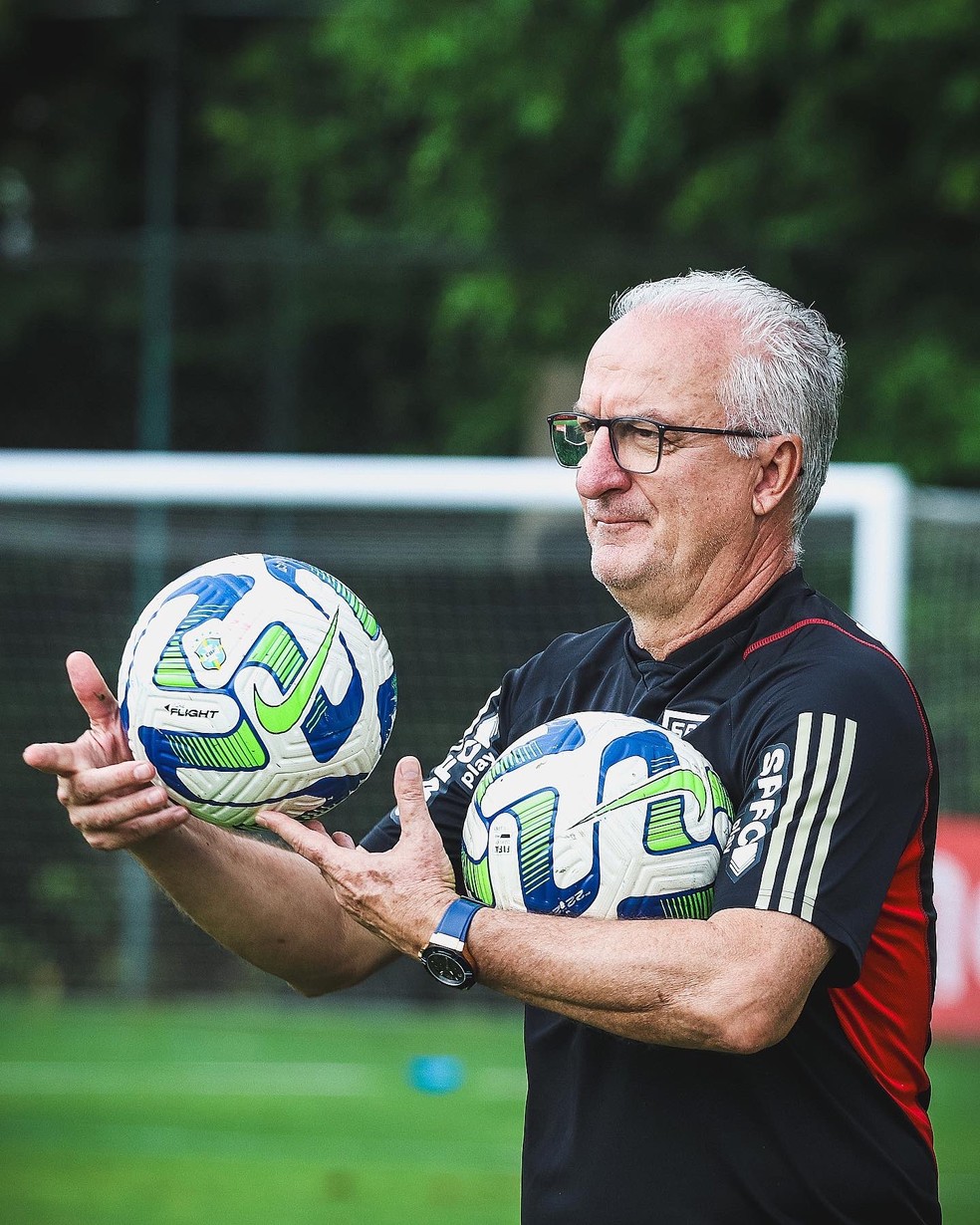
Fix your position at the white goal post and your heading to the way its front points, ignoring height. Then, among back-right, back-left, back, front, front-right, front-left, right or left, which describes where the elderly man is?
front

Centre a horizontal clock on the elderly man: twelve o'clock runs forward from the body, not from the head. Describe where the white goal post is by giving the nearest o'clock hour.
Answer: The white goal post is roughly at 4 o'clock from the elderly man.

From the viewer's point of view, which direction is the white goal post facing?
toward the camera

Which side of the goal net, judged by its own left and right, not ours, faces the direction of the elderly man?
front

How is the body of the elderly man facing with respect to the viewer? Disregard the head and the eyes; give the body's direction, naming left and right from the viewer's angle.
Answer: facing the viewer and to the left of the viewer

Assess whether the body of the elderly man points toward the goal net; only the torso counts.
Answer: no

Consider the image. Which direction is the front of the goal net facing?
toward the camera
